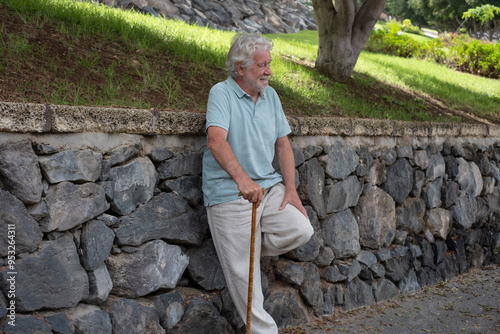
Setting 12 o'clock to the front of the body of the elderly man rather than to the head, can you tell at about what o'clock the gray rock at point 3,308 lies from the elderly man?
The gray rock is roughly at 3 o'clock from the elderly man.

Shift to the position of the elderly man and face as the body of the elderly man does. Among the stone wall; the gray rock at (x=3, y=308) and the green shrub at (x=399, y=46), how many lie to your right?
1

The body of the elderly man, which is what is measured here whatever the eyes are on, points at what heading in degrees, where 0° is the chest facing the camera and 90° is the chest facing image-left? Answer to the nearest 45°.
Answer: approximately 315°

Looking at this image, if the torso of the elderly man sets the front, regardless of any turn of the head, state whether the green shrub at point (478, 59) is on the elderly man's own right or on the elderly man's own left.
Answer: on the elderly man's own left

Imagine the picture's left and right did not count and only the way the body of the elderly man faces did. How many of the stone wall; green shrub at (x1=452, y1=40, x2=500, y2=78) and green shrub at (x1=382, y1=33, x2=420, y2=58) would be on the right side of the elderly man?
0

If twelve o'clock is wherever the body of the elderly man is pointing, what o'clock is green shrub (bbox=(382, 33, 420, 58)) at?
The green shrub is roughly at 8 o'clock from the elderly man.

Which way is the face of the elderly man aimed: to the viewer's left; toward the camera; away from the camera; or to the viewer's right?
to the viewer's right

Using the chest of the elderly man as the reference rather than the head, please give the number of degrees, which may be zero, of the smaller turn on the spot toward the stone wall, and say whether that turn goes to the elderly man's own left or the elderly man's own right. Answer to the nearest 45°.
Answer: approximately 135° to the elderly man's own left
